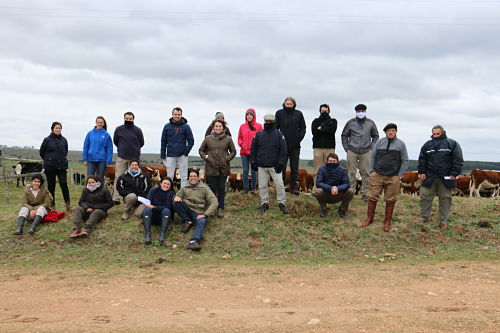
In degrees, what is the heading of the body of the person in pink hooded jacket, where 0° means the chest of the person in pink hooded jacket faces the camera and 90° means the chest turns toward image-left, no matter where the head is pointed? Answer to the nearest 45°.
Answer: approximately 0°

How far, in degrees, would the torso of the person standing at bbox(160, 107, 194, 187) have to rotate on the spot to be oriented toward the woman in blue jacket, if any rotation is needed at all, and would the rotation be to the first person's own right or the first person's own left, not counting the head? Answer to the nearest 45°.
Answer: approximately 90° to the first person's own right

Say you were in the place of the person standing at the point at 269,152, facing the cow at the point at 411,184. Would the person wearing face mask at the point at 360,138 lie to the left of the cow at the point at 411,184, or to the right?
right

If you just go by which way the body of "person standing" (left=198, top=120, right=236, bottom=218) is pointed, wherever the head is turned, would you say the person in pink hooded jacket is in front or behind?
behind

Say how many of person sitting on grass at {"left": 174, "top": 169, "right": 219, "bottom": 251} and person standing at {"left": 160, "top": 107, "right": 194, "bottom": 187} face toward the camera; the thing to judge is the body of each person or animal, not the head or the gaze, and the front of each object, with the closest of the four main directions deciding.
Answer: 2

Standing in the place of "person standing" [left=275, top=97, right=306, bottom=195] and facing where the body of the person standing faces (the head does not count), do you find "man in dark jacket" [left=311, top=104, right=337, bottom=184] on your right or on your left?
on your left

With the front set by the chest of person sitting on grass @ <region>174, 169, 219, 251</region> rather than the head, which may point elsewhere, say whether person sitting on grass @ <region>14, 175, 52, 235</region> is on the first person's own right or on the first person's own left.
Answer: on the first person's own right

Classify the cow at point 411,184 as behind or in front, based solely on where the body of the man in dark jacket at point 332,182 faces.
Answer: behind

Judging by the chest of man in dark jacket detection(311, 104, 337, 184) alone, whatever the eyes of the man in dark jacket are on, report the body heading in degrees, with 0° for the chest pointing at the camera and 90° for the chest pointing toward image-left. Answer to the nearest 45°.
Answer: approximately 0°

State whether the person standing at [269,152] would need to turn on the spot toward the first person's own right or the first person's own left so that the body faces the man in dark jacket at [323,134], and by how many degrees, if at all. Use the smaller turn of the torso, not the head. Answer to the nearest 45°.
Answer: approximately 135° to the first person's own left
